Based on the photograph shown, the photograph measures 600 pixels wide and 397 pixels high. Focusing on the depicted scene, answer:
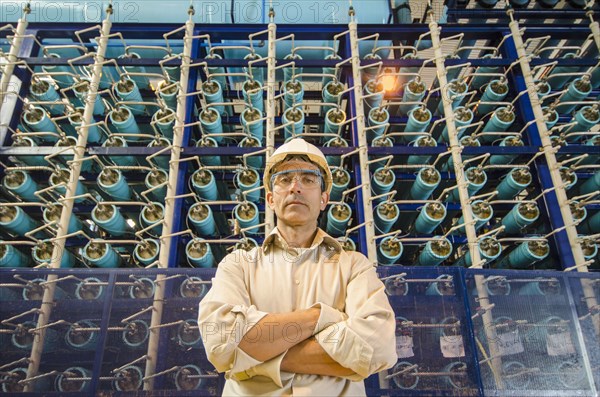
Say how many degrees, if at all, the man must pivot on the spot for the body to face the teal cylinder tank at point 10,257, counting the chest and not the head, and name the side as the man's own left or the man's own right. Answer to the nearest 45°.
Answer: approximately 135° to the man's own right

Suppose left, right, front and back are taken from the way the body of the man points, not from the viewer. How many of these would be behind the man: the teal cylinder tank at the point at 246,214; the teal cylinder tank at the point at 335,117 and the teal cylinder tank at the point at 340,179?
3

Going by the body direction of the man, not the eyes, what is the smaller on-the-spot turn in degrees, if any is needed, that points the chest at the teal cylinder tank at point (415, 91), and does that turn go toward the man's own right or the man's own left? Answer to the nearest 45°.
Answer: approximately 135° to the man's own left

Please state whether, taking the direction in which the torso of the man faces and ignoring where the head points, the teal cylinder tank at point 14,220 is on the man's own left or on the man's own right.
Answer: on the man's own right

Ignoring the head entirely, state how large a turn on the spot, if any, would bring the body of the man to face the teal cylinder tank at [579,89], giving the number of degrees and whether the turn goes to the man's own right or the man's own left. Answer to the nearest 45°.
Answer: approximately 135° to the man's own left

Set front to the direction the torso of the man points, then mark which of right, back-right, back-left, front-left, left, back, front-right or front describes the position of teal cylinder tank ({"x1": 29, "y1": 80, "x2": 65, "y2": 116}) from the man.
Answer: back-right

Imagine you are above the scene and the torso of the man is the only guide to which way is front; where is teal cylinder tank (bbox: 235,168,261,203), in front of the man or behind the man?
behind

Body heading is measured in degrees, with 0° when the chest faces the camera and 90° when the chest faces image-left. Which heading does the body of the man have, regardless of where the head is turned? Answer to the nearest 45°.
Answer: approximately 0°

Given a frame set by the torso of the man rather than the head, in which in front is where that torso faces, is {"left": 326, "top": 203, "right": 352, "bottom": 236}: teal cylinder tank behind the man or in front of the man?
behind

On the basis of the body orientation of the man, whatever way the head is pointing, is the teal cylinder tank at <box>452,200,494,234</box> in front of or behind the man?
behind

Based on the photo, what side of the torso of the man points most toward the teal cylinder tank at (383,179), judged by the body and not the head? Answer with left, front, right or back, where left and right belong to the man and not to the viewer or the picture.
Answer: back

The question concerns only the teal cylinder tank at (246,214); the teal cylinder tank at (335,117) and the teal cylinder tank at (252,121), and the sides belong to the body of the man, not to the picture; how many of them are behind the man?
3

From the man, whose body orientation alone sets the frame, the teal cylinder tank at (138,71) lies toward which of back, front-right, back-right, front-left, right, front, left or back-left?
back-right

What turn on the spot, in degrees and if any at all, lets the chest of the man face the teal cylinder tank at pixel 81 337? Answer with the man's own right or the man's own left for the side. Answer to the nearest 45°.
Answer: approximately 135° to the man's own right
